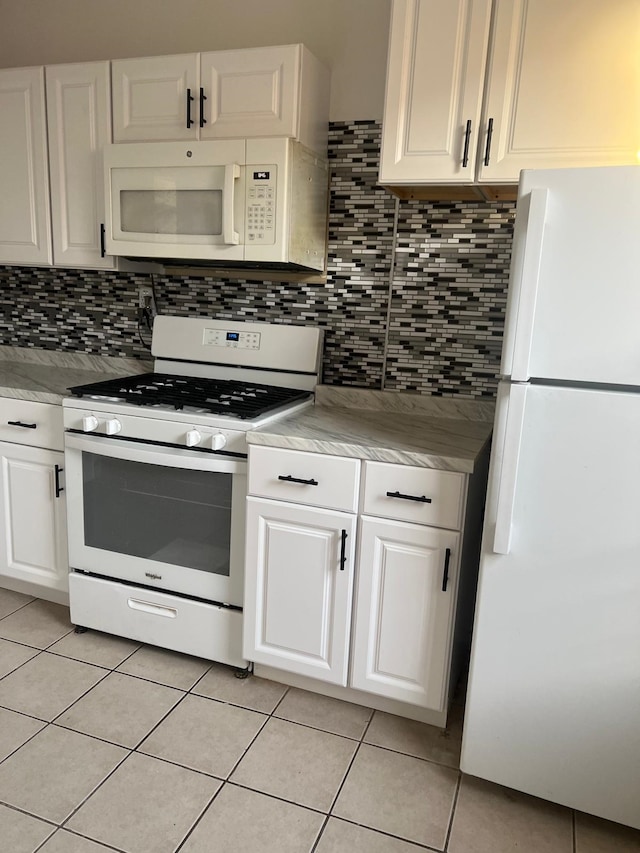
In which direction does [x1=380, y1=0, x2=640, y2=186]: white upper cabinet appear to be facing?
toward the camera

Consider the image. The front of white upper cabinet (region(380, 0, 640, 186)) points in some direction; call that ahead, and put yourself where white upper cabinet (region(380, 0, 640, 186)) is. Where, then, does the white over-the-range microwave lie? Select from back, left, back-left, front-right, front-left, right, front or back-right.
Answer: right

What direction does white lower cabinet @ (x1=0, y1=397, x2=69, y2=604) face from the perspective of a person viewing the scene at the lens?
facing the viewer and to the left of the viewer

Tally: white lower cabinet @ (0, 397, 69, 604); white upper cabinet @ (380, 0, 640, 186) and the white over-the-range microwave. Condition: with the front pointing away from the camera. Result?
0

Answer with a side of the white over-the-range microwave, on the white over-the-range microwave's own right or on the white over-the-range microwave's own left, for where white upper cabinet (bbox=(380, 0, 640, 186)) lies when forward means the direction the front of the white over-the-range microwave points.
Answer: on the white over-the-range microwave's own left

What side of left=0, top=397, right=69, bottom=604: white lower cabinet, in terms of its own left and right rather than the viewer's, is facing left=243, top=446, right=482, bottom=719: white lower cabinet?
left

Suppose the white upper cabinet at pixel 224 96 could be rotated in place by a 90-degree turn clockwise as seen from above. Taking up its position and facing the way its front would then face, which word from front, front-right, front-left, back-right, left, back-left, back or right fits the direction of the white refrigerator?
back

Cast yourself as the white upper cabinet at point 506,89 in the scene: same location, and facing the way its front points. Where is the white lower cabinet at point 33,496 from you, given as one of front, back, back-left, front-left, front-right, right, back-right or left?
right
